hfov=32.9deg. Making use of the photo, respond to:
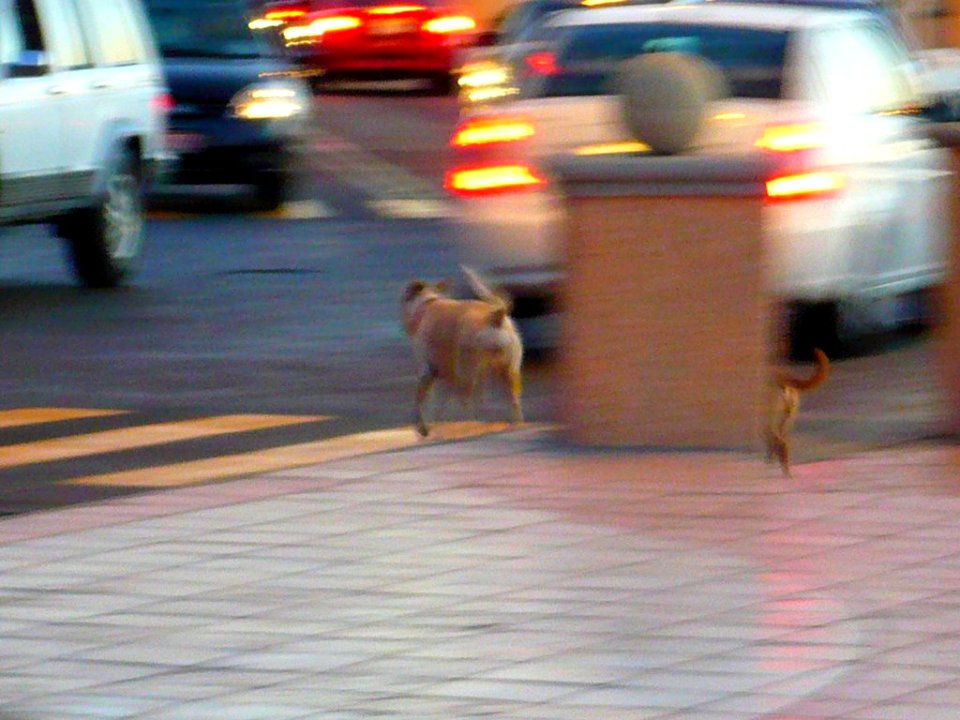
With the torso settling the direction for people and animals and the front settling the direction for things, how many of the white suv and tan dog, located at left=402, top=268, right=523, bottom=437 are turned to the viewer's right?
0

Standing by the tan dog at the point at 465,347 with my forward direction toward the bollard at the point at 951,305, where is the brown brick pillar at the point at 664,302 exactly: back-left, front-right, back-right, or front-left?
front-right

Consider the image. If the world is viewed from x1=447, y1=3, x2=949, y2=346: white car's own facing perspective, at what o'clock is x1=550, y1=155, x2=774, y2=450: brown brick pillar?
The brown brick pillar is roughly at 5 o'clock from the white car.

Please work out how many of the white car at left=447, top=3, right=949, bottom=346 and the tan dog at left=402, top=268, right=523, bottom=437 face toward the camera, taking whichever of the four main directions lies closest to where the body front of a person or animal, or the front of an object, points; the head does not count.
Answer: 0

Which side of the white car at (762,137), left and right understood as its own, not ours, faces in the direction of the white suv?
left

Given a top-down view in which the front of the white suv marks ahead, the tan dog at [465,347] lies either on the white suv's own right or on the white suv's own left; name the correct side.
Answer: on the white suv's own left

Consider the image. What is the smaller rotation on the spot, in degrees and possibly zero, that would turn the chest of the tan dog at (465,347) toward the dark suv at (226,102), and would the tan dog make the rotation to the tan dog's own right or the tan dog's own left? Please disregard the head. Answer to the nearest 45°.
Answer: approximately 45° to the tan dog's own right

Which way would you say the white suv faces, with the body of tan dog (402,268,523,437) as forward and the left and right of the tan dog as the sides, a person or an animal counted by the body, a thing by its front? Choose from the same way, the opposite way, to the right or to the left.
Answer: to the left

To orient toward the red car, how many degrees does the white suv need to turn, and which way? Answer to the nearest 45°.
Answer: approximately 135° to its right

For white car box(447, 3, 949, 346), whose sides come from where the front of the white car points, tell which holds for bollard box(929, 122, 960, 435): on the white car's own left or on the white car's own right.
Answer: on the white car's own right

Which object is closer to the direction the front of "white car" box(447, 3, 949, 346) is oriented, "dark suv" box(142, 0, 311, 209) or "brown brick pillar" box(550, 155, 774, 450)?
the dark suv

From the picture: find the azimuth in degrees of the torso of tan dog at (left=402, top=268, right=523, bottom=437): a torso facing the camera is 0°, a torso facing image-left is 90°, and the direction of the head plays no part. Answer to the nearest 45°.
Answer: approximately 135°
